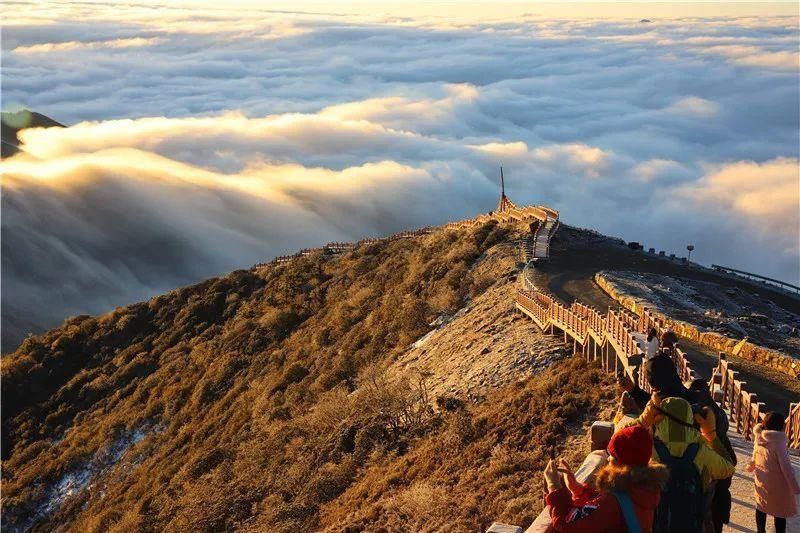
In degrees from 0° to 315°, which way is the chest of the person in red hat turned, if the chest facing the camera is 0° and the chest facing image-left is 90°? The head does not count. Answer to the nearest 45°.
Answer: approximately 135°

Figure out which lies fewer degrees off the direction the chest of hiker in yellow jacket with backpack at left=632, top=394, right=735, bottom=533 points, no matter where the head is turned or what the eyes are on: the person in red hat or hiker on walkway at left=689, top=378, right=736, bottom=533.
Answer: the hiker on walkway

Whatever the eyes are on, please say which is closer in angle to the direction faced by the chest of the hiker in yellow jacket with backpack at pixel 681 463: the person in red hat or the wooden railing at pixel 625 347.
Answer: the wooden railing

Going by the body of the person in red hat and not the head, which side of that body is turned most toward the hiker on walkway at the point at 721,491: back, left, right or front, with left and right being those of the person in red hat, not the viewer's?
right

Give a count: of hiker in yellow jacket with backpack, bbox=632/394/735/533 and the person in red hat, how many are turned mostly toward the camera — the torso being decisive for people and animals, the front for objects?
0

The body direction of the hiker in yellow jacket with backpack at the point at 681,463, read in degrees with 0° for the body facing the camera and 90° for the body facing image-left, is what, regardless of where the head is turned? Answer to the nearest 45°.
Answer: approximately 180°

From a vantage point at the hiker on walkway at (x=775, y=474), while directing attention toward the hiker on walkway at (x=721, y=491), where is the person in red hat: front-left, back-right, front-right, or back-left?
front-left

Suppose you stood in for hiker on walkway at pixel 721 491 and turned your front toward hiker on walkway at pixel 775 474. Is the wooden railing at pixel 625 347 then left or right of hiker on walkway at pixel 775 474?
left

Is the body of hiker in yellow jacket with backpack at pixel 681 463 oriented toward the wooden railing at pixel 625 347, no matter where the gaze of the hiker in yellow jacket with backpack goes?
yes
